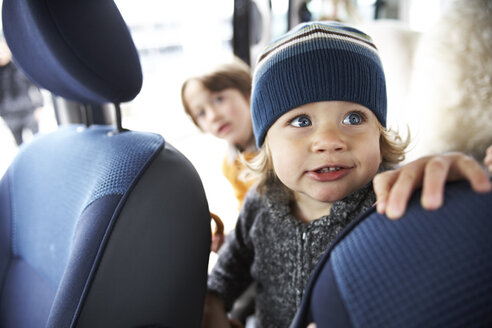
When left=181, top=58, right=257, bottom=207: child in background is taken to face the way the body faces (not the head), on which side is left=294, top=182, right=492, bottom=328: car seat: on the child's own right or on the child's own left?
on the child's own left

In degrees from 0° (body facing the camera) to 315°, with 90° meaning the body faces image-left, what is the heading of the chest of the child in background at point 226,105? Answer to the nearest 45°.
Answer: approximately 45°

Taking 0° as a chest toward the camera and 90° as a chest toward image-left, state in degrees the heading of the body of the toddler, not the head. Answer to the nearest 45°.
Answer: approximately 0°
